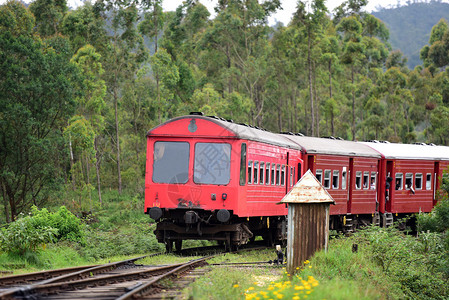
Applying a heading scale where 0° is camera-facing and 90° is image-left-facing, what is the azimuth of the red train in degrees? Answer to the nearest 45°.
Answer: approximately 45°

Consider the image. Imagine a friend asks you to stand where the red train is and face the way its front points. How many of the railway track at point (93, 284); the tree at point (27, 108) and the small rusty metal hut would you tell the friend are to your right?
1

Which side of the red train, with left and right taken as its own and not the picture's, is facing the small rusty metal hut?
left

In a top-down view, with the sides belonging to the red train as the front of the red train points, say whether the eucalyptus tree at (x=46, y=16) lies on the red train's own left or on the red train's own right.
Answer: on the red train's own right

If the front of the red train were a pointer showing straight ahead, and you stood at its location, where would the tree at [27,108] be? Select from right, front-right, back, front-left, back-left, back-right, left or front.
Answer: right

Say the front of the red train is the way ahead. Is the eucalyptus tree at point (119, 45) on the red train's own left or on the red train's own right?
on the red train's own right

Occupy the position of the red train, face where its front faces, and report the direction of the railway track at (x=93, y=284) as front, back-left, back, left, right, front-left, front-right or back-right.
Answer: front-left

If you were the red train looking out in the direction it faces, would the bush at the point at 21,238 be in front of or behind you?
in front
